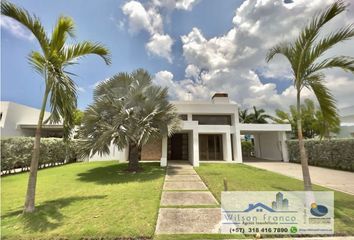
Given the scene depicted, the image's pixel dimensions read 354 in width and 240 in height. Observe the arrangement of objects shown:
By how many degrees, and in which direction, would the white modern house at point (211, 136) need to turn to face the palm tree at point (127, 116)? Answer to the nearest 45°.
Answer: approximately 45° to its right

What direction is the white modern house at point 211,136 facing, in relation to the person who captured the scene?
facing the viewer

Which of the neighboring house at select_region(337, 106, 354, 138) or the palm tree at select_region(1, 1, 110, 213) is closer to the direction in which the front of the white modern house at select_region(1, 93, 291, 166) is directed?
the palm tree

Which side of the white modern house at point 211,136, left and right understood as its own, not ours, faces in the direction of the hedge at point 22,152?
right

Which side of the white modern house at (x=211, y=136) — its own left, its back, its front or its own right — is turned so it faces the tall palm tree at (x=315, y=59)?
front

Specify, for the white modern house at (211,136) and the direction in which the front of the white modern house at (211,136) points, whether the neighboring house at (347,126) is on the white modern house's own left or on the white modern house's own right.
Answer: on the white modern house's own left

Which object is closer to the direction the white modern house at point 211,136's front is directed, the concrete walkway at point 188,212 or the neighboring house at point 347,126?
the concrete walkway
